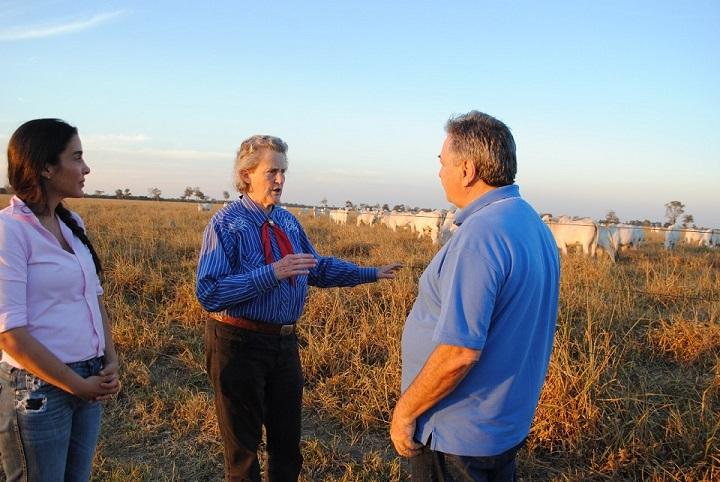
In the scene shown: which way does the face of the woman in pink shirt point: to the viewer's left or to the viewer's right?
to the viewer's right

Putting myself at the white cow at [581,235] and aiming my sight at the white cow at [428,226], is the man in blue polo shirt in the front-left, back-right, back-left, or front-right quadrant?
back-left

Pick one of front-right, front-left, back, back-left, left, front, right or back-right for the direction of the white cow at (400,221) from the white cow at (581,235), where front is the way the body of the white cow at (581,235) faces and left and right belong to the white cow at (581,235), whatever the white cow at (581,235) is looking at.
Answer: front-right

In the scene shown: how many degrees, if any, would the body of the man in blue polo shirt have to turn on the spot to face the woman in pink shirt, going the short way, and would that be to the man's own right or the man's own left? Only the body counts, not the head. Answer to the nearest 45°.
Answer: approximately 45° to the man's own left

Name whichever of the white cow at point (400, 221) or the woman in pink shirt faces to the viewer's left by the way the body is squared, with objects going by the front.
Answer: the white cow

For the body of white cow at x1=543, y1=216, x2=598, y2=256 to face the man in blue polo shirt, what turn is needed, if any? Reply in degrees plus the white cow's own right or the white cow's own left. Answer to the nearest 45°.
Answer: approximately 90° to the white cow's own left

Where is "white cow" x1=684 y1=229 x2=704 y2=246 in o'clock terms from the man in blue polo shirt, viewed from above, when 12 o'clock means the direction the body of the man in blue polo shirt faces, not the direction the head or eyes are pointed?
The white cow is roughly at 2 o'clock from the man in blue polo shirt.

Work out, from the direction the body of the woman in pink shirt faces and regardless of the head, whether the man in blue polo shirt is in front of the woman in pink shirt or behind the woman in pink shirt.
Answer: in front

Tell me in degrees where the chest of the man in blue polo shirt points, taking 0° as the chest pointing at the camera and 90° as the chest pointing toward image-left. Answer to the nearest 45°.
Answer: approximately 135°

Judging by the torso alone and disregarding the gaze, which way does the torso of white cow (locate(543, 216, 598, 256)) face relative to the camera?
to the viewer's left
